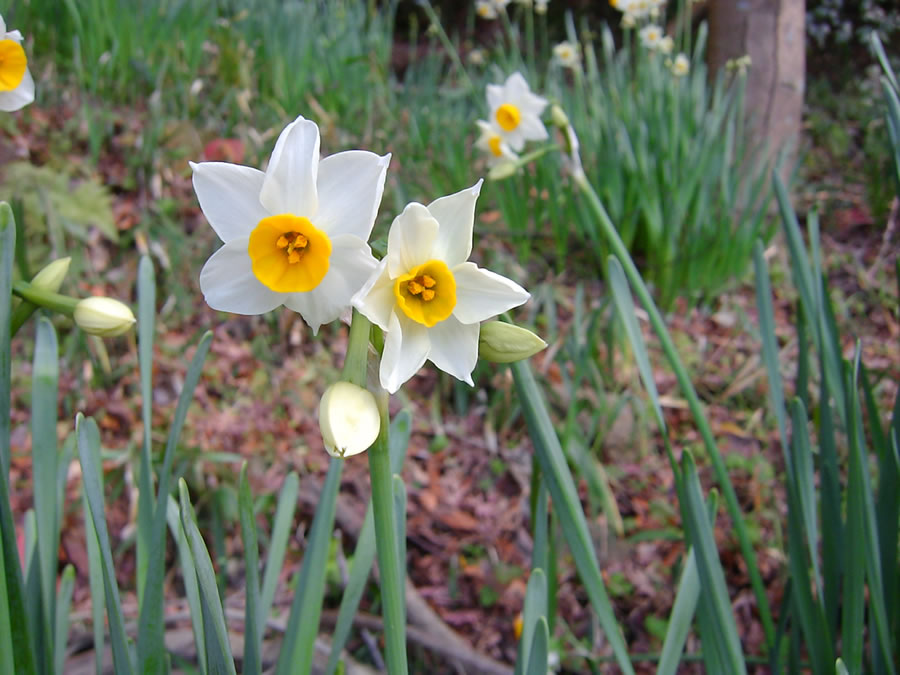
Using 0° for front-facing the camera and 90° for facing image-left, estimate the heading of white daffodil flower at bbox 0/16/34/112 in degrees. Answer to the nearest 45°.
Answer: approximately 0°

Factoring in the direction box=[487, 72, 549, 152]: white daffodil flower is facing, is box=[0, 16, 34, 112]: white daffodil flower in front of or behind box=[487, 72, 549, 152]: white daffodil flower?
in front

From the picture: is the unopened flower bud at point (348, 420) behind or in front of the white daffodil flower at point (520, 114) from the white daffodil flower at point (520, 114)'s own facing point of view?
in front

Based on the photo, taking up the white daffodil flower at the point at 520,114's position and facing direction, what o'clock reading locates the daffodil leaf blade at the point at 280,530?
The daffodil leaf blade is roughly at 11 o'clock from the white daffodil flower.

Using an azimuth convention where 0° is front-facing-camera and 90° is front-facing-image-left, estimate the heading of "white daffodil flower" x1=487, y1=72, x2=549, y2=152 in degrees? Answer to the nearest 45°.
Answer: approximately 45°

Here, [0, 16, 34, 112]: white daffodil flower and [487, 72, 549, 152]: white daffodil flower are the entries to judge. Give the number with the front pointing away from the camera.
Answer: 0

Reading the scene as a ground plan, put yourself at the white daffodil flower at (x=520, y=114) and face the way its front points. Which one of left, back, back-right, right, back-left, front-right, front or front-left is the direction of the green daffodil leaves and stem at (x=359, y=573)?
front-left
